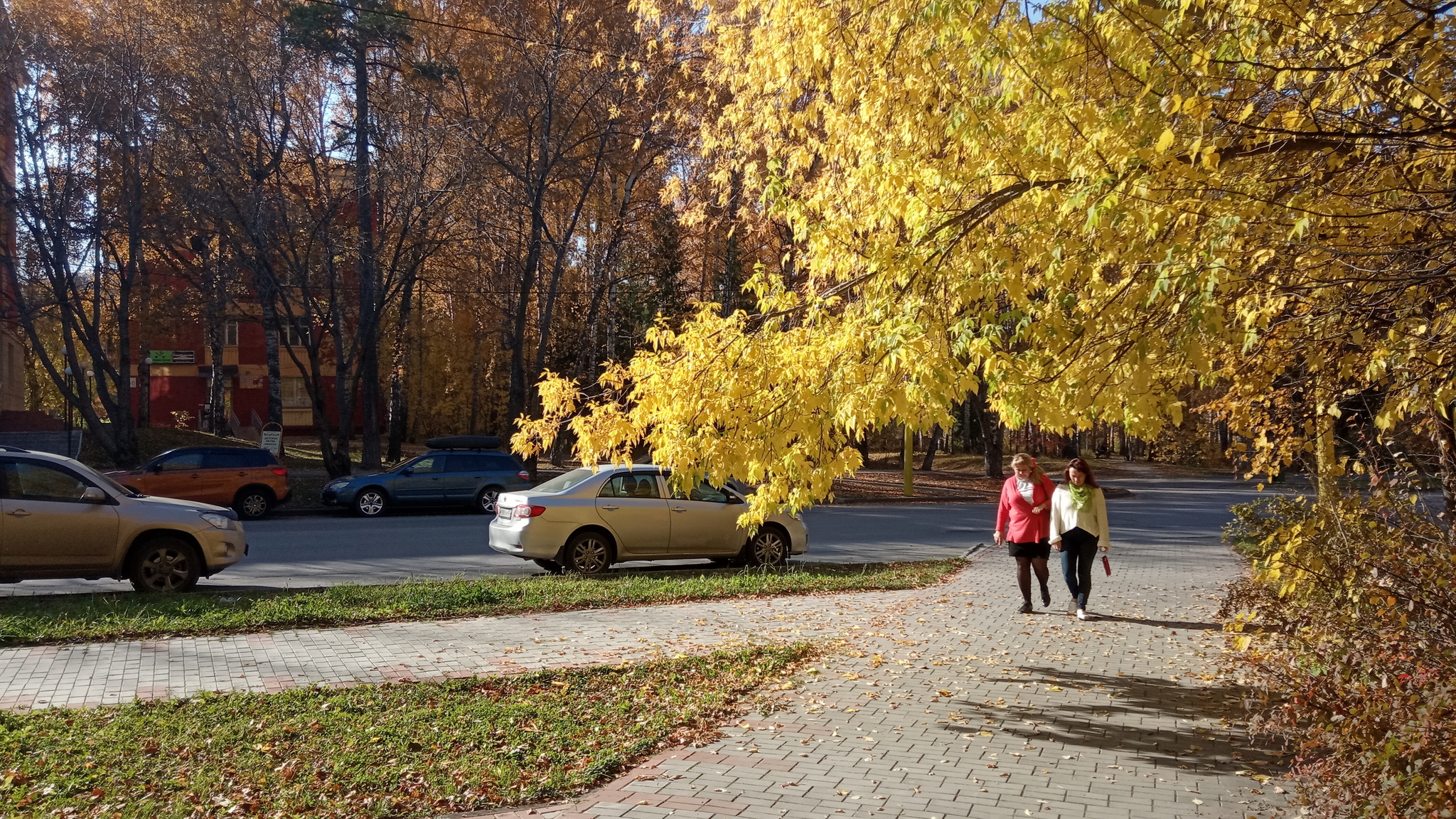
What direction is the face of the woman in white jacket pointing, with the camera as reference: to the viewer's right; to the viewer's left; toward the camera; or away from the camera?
toward the camera

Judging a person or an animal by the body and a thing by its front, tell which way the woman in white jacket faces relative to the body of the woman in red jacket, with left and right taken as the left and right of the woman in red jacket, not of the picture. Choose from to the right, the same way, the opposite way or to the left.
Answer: the same way

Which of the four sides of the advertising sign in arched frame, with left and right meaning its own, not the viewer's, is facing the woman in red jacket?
front

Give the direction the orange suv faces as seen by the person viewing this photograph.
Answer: facing to the left of the viewer

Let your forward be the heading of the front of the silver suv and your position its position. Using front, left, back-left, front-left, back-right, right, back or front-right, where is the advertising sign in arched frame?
left

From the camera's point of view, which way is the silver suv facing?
to the viewer's right

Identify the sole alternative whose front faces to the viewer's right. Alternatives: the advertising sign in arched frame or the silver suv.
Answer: the silver suv

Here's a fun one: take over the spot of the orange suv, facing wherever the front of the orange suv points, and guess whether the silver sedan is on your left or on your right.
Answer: on your left

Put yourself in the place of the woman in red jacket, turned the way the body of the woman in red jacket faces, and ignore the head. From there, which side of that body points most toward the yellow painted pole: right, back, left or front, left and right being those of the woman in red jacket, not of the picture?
back

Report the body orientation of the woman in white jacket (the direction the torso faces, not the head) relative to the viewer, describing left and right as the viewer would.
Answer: facing the viewer

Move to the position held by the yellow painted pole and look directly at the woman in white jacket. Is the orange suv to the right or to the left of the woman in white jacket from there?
right

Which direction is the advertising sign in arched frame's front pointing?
toward the camera

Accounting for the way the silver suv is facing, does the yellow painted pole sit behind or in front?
in front

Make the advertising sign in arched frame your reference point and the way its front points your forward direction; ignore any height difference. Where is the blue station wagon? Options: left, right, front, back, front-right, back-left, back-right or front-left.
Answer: front-left

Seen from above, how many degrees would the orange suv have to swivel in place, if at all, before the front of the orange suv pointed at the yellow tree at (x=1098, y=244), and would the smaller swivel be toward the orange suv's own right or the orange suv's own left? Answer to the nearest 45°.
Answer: approximately 90° to the orange suv's own left

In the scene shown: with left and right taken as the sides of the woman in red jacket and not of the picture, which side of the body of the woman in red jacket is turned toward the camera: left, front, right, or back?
front

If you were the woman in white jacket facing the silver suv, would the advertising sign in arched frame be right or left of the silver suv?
right
